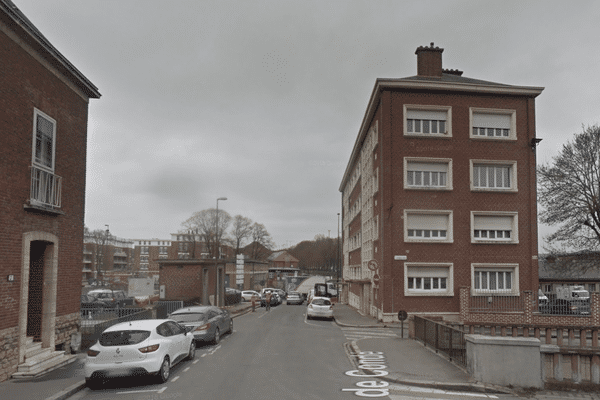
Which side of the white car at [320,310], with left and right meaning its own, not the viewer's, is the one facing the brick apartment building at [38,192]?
back

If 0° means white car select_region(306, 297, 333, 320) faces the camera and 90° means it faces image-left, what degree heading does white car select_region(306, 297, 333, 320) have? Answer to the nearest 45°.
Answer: approximately 180°
